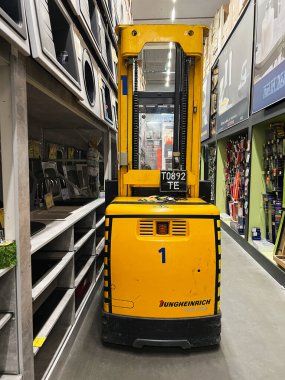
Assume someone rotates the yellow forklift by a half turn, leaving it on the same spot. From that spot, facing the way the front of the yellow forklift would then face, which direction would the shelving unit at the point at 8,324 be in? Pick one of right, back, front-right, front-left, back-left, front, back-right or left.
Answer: front-right

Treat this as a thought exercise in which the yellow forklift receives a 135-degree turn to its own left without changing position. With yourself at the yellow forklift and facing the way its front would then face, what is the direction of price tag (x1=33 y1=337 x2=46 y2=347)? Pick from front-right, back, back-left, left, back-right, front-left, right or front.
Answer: front

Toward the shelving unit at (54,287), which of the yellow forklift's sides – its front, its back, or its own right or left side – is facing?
left

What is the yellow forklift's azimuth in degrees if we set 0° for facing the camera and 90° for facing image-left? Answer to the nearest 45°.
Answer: approximately 180°
